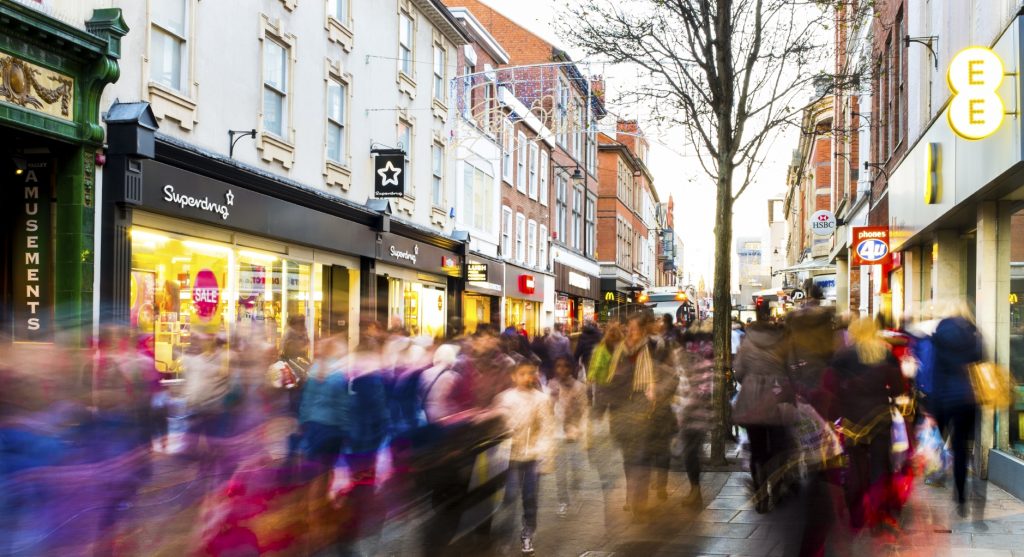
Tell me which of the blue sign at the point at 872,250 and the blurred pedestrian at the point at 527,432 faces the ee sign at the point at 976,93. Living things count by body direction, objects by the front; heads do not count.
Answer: the blue sign

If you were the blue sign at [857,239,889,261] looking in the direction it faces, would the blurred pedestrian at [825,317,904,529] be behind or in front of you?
in front

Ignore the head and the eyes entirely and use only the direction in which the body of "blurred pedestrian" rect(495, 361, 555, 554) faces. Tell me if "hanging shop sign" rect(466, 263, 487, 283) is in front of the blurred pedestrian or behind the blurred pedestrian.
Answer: behind

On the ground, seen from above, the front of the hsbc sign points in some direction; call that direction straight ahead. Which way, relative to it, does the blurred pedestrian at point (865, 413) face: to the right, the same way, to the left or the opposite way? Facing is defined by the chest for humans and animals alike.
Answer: the opposite way

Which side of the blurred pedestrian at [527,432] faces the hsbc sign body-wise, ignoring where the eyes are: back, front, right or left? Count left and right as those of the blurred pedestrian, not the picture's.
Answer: back

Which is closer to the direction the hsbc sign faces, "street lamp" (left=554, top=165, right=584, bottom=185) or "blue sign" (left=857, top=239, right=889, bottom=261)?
the blue sign

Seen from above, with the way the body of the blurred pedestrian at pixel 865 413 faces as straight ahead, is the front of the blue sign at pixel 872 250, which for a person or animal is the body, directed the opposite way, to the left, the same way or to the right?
the opposite way

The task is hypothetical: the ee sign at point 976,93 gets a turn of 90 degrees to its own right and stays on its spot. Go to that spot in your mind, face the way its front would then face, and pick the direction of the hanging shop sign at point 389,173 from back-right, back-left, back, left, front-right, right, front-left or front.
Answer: front-right

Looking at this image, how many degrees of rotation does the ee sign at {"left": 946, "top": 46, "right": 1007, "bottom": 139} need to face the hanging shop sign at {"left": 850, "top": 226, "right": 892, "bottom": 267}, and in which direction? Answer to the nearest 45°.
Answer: approximately 180°

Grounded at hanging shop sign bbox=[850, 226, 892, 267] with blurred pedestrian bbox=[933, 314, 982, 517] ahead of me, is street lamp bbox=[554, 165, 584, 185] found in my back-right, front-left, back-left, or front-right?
back-right

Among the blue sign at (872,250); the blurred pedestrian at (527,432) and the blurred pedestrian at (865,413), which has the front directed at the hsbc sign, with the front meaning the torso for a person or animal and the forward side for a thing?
the blurred pedestrian at (865,413)

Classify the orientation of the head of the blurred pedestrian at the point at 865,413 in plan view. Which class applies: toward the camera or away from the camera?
away from the camera

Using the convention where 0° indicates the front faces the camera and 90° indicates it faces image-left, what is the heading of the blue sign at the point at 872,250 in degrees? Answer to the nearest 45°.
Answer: approximately 0°
